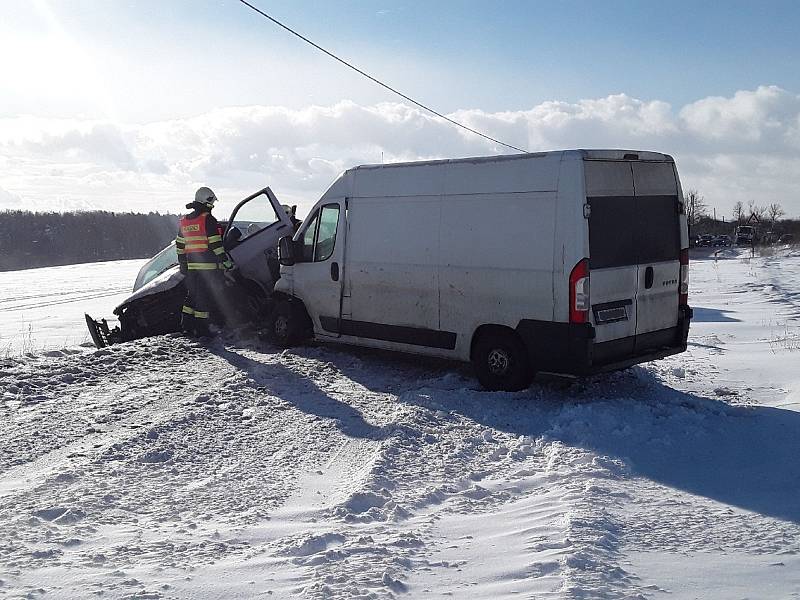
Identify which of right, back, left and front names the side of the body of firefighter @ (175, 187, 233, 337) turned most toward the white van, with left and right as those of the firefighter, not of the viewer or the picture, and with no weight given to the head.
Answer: right

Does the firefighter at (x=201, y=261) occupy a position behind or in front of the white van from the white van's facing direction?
in front

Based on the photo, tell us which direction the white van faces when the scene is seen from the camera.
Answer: facing away from the viewer and to the left of the viewer

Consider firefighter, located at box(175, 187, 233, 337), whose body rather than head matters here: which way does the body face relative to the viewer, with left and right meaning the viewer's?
facing away from the viewer and to the right of the viewer

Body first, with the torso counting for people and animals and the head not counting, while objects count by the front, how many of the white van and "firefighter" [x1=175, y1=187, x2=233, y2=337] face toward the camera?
0
